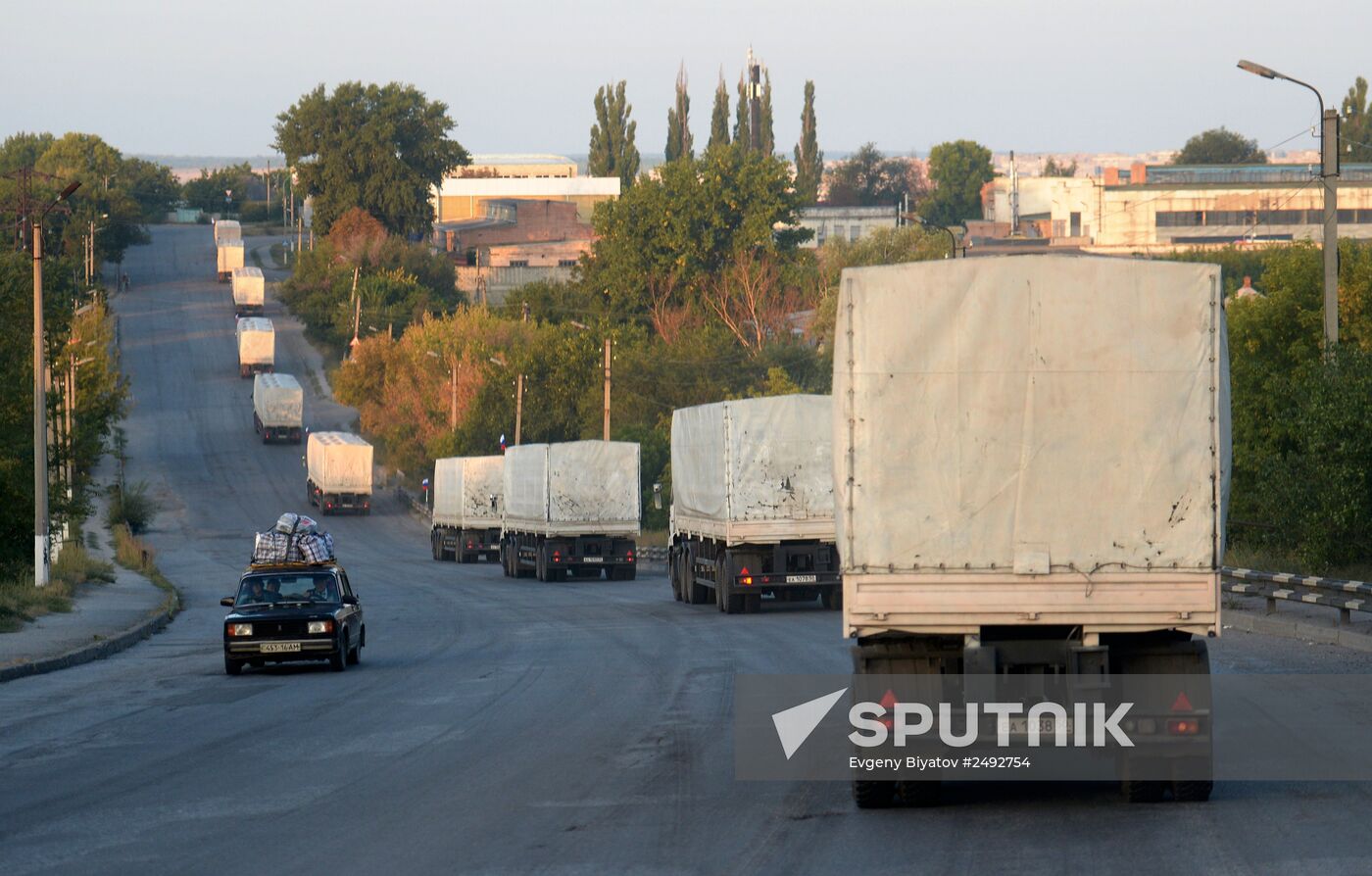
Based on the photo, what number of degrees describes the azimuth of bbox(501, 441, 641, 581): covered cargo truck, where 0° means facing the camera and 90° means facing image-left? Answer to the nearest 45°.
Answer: approximately 135°

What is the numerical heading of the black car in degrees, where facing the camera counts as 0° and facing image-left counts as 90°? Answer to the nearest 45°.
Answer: approximately 0°

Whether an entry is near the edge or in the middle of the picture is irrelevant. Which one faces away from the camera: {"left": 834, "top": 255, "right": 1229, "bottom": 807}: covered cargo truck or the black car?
the covered cargo truck

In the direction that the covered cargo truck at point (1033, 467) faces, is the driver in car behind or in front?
in front

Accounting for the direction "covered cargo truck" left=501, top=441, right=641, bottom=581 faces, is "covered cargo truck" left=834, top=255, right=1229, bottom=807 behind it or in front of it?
behind

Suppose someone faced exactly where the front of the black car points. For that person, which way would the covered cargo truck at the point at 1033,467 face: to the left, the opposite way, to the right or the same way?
the opposite way

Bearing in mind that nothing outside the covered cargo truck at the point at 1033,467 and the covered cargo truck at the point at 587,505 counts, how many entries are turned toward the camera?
0

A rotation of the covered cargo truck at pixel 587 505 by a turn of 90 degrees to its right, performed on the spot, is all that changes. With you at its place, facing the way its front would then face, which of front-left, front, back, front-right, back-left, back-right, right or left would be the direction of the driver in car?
back-right

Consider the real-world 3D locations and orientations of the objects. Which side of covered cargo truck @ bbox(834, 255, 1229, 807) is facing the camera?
back

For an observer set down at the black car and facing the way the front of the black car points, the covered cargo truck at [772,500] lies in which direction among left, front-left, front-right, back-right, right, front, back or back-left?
back-left

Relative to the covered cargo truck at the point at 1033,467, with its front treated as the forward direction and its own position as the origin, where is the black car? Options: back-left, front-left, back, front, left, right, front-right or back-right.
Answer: front-left

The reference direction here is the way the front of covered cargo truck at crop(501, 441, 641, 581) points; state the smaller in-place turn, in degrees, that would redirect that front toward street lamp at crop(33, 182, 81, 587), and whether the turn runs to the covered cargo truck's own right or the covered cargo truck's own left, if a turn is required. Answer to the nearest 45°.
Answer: approximately 90° to the covered cargo truck's own left
